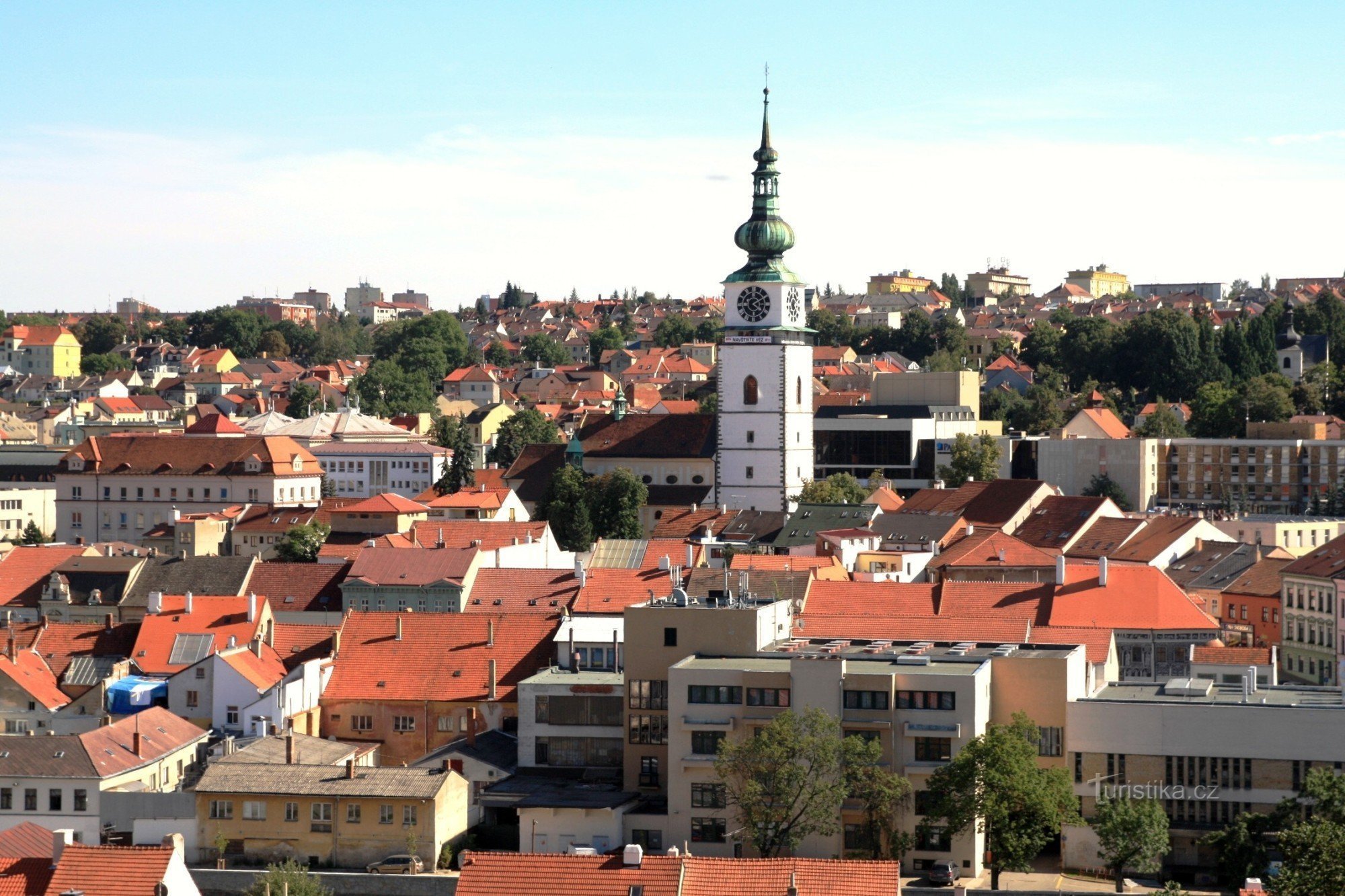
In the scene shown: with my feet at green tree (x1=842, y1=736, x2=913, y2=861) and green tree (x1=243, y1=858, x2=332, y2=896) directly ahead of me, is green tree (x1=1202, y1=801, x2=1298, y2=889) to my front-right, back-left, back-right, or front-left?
back-left

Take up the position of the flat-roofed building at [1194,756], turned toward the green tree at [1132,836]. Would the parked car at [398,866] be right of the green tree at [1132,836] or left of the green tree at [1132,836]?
right
